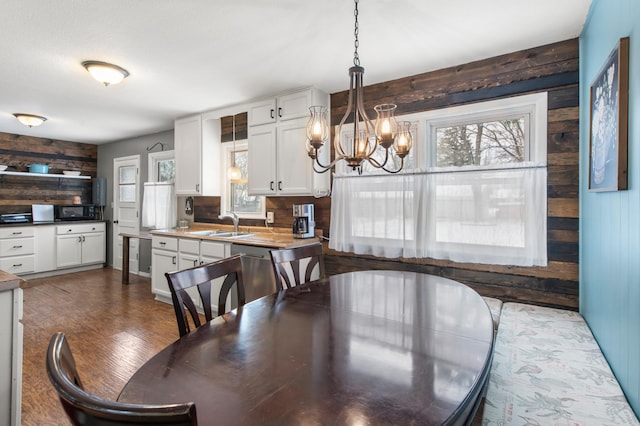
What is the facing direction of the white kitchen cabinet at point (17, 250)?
toward the camera

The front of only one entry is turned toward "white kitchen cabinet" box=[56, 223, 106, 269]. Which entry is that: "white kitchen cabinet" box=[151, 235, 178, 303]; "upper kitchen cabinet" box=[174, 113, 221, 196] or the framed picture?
the framed picture

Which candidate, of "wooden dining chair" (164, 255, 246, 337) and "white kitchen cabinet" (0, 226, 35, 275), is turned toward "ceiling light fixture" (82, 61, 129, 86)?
the white kitchen cabinet

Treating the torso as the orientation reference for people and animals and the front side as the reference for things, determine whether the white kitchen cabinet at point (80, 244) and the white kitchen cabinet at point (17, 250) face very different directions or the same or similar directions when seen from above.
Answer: same or similar directions

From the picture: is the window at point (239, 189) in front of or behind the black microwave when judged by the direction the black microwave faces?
in front

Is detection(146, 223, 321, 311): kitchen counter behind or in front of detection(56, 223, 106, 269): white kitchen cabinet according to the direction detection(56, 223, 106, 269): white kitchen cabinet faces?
in front

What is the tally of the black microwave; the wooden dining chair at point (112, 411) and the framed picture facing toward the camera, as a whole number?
1

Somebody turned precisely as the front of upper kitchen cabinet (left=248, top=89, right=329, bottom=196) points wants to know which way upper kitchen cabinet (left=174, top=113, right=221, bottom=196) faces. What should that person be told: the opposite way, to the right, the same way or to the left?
the same way

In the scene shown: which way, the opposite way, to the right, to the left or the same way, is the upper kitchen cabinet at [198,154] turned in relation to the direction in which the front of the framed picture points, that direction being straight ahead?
to the left

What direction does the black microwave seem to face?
toward the camera

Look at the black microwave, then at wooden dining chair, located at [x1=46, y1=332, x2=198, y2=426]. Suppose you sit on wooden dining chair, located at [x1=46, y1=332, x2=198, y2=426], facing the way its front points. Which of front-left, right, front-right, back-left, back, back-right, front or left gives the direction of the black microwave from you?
front-left

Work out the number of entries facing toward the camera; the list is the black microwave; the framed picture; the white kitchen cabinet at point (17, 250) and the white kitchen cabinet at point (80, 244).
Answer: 3

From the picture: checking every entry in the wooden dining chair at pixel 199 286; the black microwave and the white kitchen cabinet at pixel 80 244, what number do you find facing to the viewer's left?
0

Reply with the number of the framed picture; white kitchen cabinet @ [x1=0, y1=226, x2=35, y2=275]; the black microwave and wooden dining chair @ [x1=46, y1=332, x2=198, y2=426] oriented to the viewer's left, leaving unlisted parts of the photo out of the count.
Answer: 1

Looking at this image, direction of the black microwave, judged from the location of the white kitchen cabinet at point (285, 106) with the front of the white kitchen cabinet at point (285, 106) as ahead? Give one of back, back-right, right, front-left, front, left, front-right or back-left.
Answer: right

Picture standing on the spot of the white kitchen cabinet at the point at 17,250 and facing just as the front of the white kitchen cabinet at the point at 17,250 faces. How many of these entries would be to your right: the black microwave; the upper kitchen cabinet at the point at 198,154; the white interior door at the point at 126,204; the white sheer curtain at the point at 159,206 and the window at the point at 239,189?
0

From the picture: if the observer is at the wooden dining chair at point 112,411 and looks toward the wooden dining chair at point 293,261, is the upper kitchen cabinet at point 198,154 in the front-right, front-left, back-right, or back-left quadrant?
front-left

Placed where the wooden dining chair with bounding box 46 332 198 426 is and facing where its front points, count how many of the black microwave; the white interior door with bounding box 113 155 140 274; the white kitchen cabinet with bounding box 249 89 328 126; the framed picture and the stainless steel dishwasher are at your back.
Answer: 0

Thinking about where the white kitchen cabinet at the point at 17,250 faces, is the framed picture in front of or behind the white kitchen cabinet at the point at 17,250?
in front

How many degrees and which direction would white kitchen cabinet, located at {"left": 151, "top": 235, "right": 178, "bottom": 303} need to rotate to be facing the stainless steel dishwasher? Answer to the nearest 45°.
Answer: approximately 90° to its left

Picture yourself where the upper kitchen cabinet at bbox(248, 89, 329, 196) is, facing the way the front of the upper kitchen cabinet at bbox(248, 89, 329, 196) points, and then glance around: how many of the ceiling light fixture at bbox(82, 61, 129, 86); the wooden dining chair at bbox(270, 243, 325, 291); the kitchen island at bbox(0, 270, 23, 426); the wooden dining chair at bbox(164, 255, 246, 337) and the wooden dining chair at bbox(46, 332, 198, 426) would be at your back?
0
